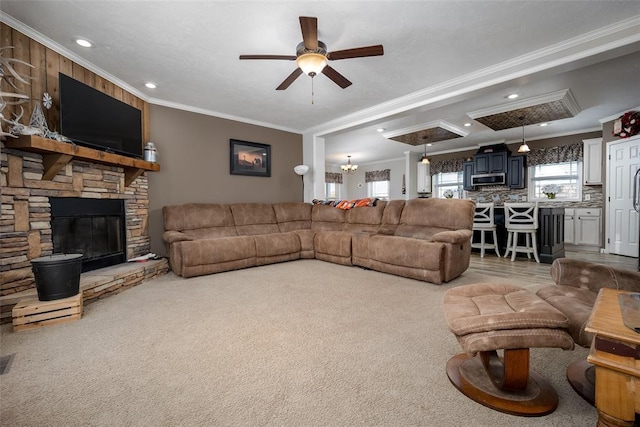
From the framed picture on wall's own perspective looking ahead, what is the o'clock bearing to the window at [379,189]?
The window is roughly at 9 o'clock from the framed picture on wall.

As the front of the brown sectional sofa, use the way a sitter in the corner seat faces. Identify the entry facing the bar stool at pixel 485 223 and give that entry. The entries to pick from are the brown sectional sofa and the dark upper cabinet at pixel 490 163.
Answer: the dark upper cabinet

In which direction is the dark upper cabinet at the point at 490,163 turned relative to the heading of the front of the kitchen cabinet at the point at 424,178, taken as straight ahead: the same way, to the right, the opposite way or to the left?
the same way

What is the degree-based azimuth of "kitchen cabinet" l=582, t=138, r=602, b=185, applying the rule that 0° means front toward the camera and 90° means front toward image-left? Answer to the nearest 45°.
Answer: approximately 0°

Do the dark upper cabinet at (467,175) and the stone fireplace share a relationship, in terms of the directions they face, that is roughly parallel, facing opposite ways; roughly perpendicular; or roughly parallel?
roughly perpendicular

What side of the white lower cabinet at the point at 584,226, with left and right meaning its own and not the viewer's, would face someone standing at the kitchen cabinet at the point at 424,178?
right

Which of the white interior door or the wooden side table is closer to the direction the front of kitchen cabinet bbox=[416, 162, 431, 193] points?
the wooden side table

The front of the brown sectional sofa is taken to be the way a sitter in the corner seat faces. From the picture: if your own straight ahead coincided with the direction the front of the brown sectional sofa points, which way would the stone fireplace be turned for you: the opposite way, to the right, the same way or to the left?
to the left

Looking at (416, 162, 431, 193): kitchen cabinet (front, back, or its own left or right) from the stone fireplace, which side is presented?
front

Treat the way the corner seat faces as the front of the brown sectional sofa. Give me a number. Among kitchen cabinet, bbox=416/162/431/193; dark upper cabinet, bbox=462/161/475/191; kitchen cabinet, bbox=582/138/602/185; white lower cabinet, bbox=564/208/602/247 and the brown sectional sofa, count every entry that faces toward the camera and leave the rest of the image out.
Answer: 5

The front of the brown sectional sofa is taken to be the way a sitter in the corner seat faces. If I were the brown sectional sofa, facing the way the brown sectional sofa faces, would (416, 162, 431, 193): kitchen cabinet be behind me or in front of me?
behind

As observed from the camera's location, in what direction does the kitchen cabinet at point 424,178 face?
facing the viewer

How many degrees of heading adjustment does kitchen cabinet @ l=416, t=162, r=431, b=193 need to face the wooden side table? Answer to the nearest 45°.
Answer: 0° — it already faces it

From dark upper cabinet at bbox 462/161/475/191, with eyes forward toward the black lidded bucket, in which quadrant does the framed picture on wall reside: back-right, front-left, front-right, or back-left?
front-right

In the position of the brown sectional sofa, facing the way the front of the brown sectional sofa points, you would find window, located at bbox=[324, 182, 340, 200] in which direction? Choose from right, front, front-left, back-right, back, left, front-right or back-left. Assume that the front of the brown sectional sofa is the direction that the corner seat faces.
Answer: back

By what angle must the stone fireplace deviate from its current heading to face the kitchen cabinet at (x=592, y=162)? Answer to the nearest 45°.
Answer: approximately 45° to its left

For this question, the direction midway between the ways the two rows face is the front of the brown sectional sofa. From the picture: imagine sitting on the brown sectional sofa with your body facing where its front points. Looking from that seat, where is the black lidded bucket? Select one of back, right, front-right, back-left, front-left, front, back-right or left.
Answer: front-right
